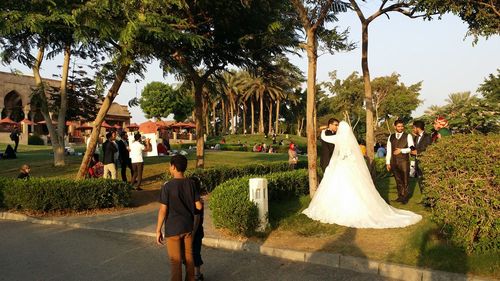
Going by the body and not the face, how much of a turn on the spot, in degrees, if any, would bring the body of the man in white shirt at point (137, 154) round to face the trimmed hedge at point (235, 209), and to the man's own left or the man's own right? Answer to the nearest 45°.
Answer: approximately 135° to the man's own right

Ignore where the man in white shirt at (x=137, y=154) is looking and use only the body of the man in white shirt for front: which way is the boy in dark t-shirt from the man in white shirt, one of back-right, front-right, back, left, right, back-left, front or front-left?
back-right

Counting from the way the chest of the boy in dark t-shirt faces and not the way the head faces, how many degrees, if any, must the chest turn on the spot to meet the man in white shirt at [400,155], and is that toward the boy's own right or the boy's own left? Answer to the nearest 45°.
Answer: approximately 45° to the boy's own right

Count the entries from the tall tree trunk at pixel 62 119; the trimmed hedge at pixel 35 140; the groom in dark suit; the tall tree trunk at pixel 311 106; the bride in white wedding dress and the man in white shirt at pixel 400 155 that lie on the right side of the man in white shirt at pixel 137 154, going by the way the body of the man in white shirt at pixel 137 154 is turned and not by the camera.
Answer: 4

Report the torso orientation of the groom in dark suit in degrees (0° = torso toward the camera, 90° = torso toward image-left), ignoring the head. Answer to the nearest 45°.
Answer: approximately 315°

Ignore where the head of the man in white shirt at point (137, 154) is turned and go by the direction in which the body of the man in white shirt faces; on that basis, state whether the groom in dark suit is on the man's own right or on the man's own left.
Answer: on the man's own right

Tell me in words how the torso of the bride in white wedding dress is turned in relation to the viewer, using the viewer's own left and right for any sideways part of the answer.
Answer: facing away from the viewer and to the left of the viewer
